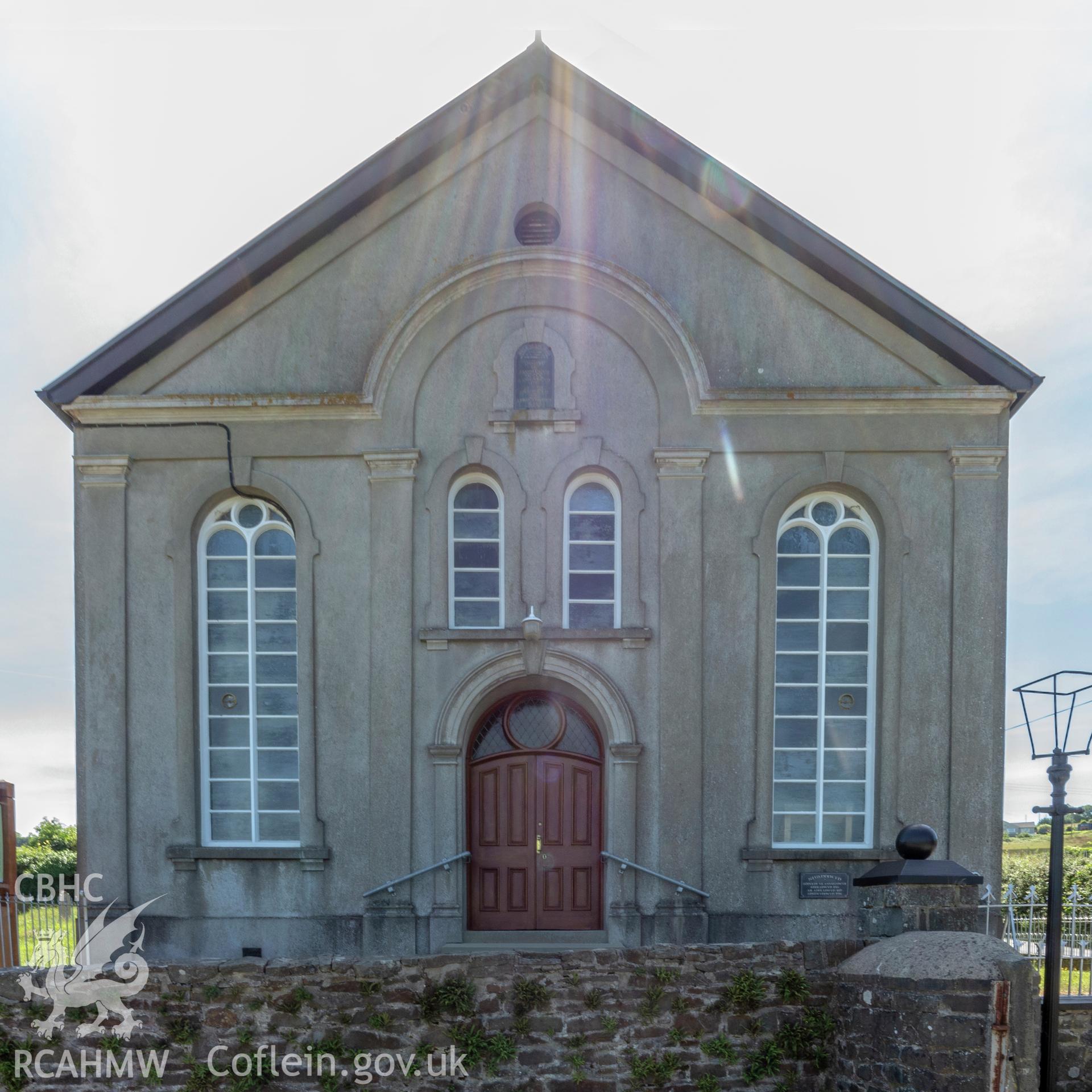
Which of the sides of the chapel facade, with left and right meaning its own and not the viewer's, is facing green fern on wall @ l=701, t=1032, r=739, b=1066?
front

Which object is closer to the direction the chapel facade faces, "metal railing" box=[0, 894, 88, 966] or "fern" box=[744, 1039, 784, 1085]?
the fern

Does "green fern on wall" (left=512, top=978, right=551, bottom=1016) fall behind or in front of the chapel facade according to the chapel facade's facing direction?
in front

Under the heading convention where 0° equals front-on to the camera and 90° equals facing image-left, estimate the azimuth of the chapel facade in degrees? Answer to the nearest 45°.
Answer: approximately 0°

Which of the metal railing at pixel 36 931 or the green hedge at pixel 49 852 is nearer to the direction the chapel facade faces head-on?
the metal railing

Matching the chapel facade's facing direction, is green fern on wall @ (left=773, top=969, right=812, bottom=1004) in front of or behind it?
in front
